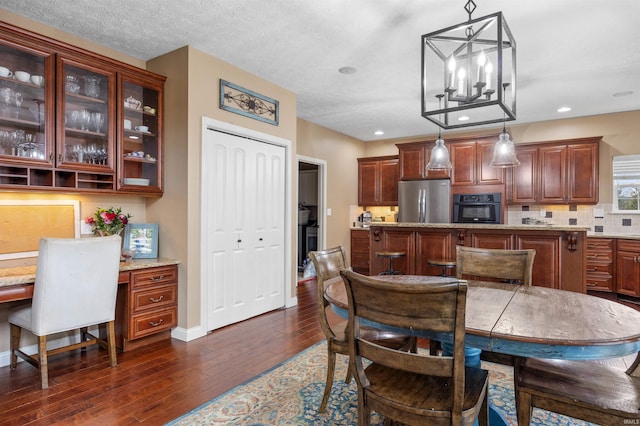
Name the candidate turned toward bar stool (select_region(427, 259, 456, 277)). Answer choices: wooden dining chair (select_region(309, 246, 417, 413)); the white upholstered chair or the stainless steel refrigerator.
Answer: the stainless steel refrigerator

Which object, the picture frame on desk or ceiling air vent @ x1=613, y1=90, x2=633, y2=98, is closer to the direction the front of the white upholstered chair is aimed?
the picture frame on desk

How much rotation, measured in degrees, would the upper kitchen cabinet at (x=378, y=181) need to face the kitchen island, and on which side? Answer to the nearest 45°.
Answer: approximately 45° to its left

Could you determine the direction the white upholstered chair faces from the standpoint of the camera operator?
facing away from the viewer and to the left of the viewer

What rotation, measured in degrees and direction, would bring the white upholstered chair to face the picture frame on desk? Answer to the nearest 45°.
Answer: approximately 90° to its right

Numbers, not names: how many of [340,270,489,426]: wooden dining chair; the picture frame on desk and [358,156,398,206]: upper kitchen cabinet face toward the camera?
2

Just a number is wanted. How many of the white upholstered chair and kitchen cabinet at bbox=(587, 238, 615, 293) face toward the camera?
1
